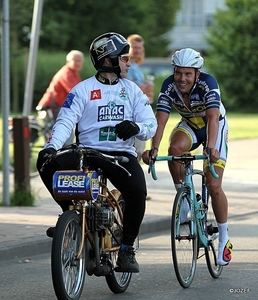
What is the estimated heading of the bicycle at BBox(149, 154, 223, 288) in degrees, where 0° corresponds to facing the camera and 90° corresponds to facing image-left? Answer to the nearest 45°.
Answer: approximately 0°

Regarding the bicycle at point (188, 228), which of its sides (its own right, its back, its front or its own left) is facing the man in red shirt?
back

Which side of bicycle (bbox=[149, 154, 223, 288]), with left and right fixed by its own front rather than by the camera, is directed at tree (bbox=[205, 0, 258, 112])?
back

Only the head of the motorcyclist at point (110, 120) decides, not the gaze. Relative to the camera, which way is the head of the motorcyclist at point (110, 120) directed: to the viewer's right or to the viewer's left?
to the viewer's right

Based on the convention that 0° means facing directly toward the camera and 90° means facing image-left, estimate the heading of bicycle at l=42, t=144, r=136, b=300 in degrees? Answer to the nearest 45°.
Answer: approximately 45°

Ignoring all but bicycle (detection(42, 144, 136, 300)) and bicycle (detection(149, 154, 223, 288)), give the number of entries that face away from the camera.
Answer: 0

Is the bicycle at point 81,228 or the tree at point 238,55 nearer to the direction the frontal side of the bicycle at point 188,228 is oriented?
the bicycle

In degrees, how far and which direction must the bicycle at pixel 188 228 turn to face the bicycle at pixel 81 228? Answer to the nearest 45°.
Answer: approximately 45° to its right
